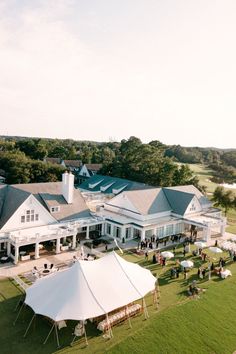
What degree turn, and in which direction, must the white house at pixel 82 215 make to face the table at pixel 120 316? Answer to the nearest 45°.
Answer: approximately 45° to its right

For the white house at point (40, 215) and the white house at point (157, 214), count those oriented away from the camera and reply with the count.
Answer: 0

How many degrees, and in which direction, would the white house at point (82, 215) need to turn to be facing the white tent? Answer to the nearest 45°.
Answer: approximately 45° to its right

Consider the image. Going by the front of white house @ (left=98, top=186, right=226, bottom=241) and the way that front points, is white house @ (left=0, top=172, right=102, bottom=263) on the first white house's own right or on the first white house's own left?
on the first white house's own right

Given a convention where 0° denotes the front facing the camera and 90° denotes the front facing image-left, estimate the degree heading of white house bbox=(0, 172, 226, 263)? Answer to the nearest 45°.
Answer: approximately 315°

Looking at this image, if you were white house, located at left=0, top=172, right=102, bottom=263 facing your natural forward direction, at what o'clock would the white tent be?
The white tent is roughly at 1 o'clock from the white house.

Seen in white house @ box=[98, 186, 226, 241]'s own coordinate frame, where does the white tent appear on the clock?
The white tent is roughly at 2 o'clock from the white house.
